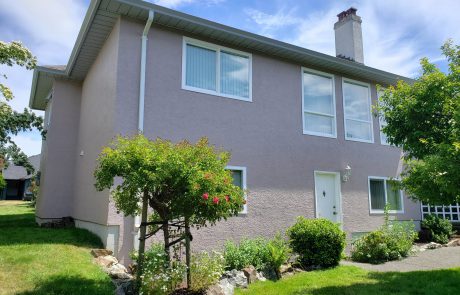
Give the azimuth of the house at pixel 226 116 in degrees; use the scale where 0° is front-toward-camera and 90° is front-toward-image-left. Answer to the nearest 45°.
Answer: approximately 315°

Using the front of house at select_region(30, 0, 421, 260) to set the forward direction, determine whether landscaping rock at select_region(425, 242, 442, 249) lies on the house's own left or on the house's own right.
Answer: on the house's own left

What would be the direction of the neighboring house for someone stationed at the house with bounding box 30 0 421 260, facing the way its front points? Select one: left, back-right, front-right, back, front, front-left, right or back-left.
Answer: back

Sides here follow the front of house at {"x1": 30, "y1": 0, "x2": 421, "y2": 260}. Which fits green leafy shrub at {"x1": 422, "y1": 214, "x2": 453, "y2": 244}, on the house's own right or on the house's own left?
on the house's own left

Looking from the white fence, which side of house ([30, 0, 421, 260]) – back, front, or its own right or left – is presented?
left

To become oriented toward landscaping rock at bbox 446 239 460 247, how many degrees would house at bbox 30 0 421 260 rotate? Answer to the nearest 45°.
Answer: approximately 45° to its left
